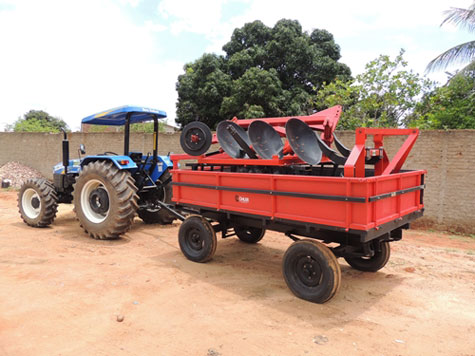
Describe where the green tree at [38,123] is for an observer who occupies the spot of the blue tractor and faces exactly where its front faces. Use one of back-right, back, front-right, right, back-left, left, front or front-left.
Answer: front-right

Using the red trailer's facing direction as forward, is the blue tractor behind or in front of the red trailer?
in front

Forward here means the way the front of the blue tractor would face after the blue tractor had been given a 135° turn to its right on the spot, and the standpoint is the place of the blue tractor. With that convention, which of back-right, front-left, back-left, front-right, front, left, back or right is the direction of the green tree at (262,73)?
front-left

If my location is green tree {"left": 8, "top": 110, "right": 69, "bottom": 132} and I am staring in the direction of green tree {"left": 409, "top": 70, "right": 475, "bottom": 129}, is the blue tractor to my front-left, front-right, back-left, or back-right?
front-right

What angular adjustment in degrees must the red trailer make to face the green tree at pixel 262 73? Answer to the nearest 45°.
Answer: approximately 45° to its right

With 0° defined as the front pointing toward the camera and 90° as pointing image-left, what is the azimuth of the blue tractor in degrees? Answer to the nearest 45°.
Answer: approximately 135°

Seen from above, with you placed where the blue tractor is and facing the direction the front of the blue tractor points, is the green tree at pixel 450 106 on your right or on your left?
on your right

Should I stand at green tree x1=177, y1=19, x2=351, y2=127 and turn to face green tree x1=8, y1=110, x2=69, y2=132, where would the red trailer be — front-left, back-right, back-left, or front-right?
back-left

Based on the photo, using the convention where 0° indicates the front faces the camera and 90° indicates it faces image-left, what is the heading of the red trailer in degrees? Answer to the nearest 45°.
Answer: approximately 135°

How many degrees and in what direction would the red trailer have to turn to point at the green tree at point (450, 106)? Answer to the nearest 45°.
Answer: approximately 90° to its right

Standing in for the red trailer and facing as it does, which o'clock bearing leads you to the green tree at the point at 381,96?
The green tree is roughly at 2 o'clock from the red trailer.

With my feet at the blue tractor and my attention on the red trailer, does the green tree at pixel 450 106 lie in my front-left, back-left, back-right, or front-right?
front-left

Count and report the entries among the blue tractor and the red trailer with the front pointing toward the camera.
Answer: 0
